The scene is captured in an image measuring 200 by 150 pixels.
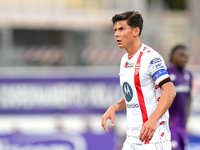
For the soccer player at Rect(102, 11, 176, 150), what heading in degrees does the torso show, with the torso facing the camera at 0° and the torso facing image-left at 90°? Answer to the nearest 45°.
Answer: approximately 45°

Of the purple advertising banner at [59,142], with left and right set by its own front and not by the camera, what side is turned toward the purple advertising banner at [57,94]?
back

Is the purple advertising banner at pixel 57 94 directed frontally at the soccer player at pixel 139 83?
yes

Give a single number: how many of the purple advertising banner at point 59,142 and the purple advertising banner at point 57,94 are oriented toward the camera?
2

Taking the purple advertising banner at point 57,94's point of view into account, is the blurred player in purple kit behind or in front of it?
in front

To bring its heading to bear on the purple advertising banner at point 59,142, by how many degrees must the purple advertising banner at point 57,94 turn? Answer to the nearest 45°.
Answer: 0° — it already faces it

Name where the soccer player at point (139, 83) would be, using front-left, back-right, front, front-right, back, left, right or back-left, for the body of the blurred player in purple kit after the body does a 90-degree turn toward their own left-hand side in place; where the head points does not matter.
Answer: back-right
